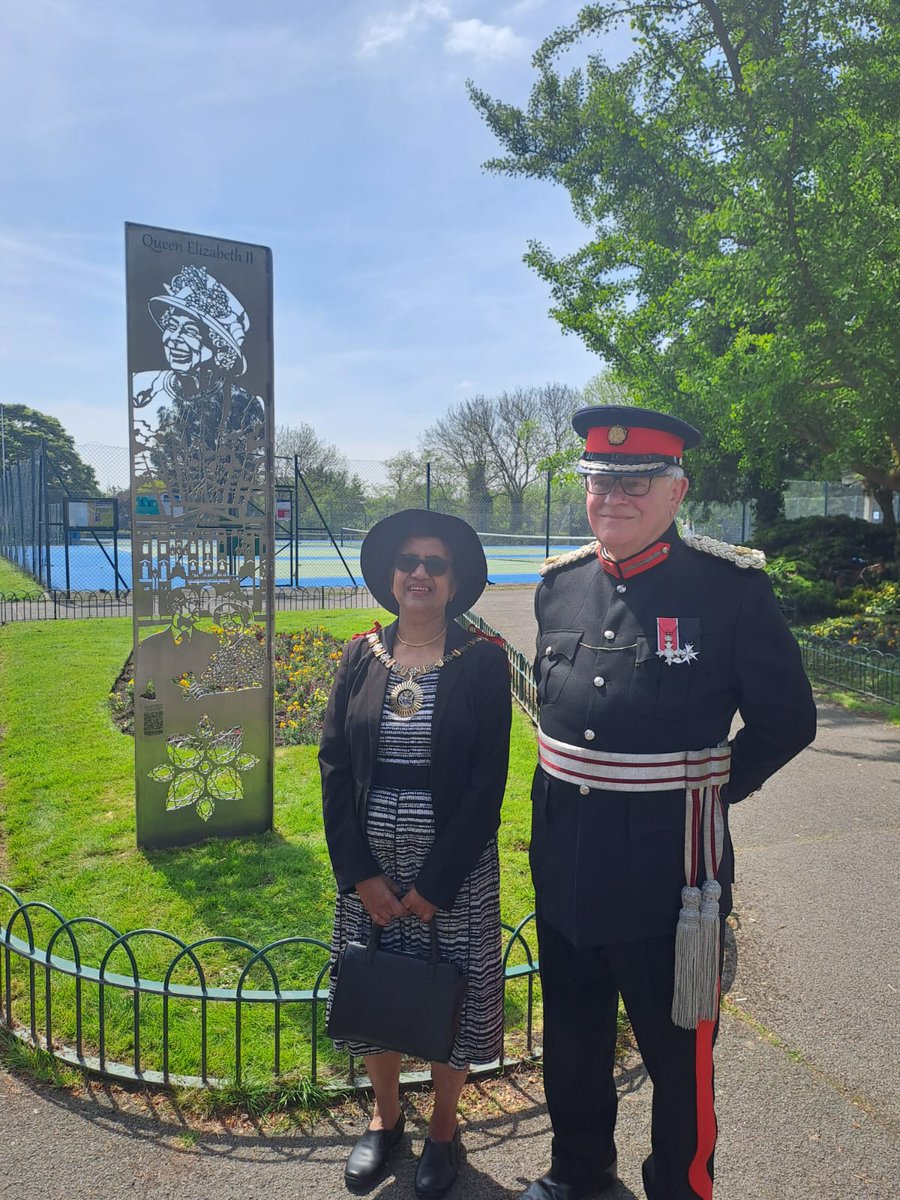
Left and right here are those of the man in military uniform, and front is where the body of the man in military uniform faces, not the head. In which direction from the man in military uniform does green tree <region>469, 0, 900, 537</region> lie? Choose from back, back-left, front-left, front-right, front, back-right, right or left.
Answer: back-right

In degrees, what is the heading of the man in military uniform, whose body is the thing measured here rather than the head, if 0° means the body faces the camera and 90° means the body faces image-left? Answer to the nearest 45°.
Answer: approximately 45°

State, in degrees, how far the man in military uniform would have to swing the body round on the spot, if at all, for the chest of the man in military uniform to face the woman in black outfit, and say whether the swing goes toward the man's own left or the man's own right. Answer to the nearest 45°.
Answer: approximately 45° to the man's own right

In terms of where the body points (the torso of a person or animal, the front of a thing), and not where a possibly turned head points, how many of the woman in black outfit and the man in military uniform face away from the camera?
0

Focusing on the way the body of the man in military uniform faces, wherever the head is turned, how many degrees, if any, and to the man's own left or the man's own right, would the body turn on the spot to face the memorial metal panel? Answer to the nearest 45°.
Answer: approximately 90° to the man's own right

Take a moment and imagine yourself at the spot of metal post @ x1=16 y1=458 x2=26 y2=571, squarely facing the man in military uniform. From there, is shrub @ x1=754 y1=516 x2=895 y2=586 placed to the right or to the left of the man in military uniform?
left

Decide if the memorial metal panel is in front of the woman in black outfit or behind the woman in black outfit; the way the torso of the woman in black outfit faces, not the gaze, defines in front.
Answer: behind

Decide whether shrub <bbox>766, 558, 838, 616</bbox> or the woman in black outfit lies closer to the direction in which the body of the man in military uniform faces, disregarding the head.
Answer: the woman in black outfit

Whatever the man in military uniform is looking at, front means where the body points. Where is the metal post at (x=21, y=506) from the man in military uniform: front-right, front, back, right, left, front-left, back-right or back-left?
right

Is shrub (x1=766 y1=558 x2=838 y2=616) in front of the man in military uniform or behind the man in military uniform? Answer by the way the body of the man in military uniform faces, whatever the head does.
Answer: behind

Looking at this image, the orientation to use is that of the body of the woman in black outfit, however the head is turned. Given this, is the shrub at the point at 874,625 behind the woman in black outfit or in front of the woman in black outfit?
behind

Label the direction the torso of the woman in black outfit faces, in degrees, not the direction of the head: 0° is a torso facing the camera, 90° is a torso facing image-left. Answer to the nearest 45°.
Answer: approximately 0°

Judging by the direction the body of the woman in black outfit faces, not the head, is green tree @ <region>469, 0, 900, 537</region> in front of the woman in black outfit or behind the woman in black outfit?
behind
